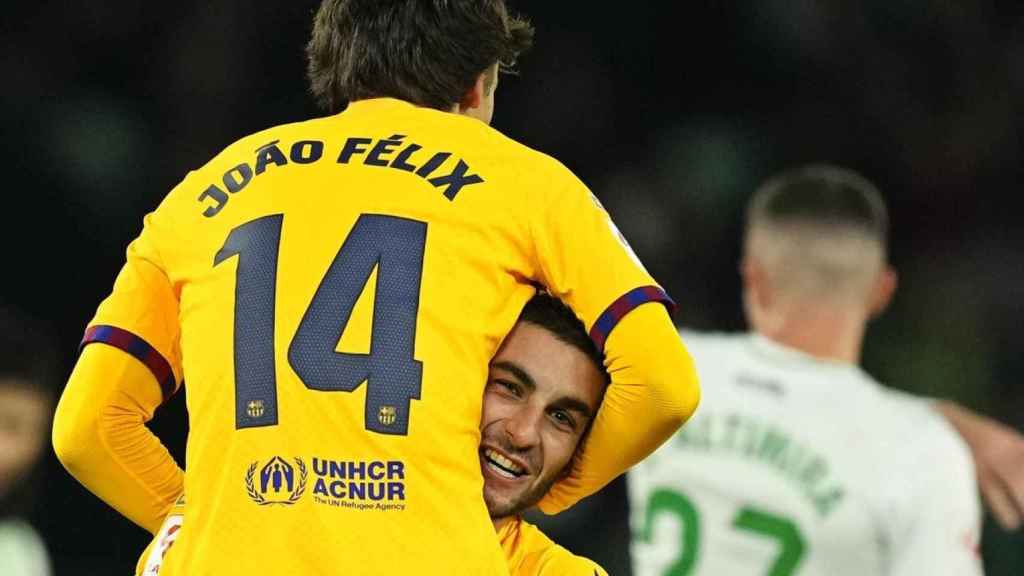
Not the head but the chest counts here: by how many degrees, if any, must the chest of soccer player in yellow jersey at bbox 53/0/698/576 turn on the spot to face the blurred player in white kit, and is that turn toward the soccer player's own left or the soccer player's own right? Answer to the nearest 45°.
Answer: approximately 45° to the soccer player's own right

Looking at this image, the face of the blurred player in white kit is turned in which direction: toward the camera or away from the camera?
away from the camera

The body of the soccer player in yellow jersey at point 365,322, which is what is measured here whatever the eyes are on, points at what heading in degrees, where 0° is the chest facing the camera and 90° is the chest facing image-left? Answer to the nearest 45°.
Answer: approximately 180°

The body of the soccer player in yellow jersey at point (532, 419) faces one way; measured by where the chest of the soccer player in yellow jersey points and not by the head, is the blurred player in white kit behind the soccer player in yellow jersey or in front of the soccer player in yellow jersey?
behind

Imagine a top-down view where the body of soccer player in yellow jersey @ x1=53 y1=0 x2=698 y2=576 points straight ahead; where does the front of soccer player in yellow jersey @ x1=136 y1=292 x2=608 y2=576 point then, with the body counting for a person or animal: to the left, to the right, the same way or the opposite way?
the opposite way

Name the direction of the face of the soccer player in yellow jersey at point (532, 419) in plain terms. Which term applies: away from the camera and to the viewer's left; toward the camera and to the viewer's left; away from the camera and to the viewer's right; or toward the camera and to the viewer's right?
toward the camera and to the viewer's left

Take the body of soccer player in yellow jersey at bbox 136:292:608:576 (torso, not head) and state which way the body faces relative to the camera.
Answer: toward the camera
